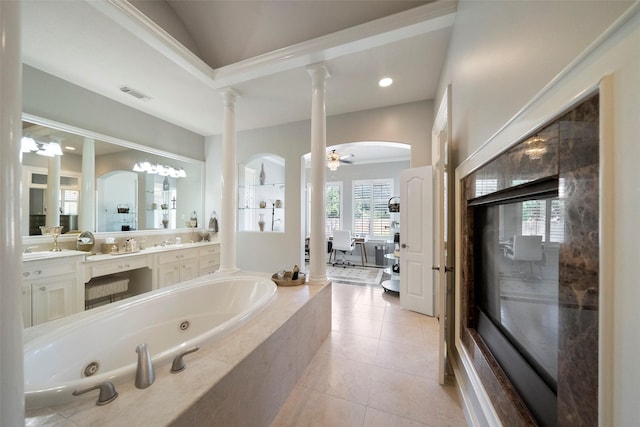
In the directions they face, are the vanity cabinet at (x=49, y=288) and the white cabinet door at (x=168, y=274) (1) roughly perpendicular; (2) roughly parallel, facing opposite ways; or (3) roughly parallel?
roughly parallel

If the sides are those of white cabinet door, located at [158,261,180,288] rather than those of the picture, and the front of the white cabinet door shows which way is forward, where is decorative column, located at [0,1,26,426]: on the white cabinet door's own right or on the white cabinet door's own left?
on the white cabinet door's own right

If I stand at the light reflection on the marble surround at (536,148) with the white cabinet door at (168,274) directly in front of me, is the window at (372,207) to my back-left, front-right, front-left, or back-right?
front-right

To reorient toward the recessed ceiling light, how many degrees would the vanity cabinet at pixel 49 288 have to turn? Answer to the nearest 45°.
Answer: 0° — it already faces it

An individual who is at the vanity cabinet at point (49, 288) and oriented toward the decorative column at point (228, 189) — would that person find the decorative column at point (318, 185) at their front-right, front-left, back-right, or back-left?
front-right

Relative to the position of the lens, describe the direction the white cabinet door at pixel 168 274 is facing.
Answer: facing the viewer and to the right of the viewer

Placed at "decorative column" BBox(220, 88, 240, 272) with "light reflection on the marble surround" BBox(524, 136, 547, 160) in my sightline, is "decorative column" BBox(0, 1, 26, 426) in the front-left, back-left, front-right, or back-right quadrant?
front-right

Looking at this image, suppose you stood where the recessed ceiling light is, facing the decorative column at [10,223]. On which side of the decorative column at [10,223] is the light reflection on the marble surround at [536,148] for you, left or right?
left
